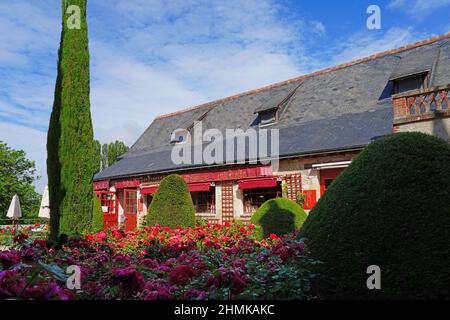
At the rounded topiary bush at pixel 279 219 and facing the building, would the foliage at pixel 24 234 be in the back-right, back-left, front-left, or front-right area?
back-left

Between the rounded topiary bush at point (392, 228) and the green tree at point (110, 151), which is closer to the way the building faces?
the rounded topiary bush

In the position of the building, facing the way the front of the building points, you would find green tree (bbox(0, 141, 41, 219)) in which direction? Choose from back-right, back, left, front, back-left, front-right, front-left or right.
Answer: right

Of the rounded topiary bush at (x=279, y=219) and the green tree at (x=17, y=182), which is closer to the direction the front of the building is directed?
the rounded topiary bush

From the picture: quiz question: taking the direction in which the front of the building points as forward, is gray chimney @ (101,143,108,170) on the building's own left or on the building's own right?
on the building's own right

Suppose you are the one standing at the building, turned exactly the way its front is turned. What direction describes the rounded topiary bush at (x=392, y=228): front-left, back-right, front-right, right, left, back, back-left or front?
front-left

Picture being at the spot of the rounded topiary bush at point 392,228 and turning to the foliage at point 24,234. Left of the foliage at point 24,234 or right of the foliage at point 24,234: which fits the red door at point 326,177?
right

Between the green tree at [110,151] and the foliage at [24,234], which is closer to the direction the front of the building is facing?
the foliage

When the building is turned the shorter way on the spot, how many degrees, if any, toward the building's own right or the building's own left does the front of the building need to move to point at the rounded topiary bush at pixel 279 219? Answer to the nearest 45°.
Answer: approximately 45° to the building's own left

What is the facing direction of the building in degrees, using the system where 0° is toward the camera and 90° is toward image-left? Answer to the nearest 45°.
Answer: approximately 45°

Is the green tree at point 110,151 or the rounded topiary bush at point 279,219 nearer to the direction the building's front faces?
the rounded topiary bush

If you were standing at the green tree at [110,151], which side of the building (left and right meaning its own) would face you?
right

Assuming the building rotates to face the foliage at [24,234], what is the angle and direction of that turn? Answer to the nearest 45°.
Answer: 0° — it already faces it
